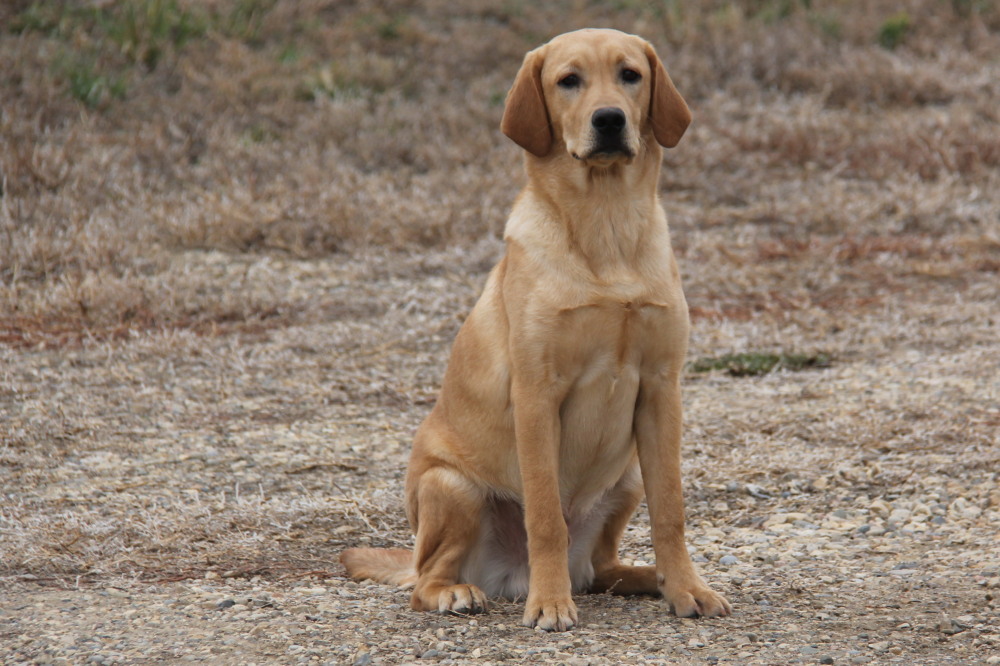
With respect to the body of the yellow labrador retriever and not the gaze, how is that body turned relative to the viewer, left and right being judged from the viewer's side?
facing the viewer and to the right of the viewer

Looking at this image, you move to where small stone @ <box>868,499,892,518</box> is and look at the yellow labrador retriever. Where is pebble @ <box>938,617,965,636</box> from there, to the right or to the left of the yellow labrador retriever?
left

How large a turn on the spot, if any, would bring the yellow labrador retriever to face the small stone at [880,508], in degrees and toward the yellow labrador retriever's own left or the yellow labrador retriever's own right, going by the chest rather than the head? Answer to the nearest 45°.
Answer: approximately 90° to the yellow labrador retriever's own left

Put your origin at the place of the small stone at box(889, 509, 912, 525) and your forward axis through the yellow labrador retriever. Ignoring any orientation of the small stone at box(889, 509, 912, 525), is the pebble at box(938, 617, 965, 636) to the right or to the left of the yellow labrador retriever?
left

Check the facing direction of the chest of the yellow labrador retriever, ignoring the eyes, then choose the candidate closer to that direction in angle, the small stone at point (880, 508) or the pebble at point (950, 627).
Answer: the pebble

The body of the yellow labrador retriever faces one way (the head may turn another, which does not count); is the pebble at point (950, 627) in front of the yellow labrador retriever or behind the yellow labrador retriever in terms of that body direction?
in front

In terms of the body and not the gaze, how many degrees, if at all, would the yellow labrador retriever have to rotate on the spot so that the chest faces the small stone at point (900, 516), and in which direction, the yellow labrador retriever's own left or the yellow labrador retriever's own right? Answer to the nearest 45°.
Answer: approximately 90° to the yellow labrador retriever's own left
